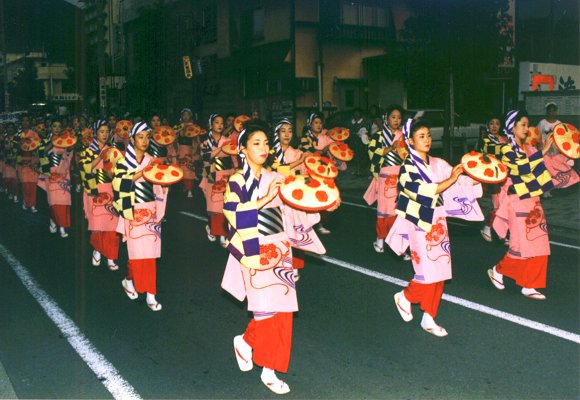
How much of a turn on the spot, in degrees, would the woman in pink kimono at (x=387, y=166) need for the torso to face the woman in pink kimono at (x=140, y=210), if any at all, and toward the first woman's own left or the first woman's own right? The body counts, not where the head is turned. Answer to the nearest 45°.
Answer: approximately 90° to the first woman's own right

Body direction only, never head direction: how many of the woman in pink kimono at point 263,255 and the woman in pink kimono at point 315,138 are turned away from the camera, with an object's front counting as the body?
0

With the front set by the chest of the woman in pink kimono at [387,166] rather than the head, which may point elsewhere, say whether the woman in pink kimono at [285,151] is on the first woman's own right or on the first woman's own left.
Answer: on the first woman's own right

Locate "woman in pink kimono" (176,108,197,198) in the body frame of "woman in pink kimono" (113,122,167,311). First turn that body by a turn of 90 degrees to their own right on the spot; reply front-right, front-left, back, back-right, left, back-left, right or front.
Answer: back-right

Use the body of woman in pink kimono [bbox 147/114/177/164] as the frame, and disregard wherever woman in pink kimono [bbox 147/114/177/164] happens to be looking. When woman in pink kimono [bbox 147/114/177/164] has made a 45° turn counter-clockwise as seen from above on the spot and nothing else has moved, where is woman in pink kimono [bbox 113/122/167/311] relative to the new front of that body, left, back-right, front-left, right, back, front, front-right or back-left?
right

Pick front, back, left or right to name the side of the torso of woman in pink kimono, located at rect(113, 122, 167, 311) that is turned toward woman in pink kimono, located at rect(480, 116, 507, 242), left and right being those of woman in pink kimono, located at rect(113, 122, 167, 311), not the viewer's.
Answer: left

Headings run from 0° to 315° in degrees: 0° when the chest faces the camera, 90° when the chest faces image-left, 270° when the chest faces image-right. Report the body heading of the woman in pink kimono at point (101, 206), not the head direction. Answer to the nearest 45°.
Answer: approximately 315°

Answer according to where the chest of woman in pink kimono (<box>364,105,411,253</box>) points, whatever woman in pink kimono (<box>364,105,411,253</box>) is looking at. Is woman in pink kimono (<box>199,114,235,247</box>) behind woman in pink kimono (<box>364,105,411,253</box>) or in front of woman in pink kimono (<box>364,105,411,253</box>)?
behind
